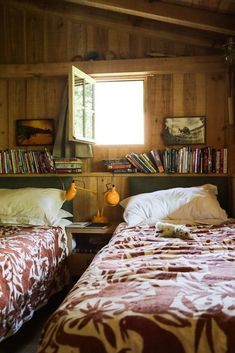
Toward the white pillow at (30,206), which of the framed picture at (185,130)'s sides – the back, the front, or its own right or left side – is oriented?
right

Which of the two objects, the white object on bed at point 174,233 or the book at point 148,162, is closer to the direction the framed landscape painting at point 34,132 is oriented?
the white object on bed

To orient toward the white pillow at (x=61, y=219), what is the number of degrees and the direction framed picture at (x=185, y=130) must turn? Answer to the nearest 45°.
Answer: approximately 90° to its right

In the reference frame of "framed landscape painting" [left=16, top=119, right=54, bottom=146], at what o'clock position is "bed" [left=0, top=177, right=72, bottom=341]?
The bed is roughly at 12 o'clock from the framed landscape painting.

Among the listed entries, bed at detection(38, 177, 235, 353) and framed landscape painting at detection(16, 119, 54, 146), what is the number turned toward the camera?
2

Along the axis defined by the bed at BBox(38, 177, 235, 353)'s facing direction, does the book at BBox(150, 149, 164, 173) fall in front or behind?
behind

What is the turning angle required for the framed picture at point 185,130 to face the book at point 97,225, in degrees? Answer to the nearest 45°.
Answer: approximately 45° to its right

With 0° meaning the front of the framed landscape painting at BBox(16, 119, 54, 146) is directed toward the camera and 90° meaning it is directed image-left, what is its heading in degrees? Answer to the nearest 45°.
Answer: approximately 0°
